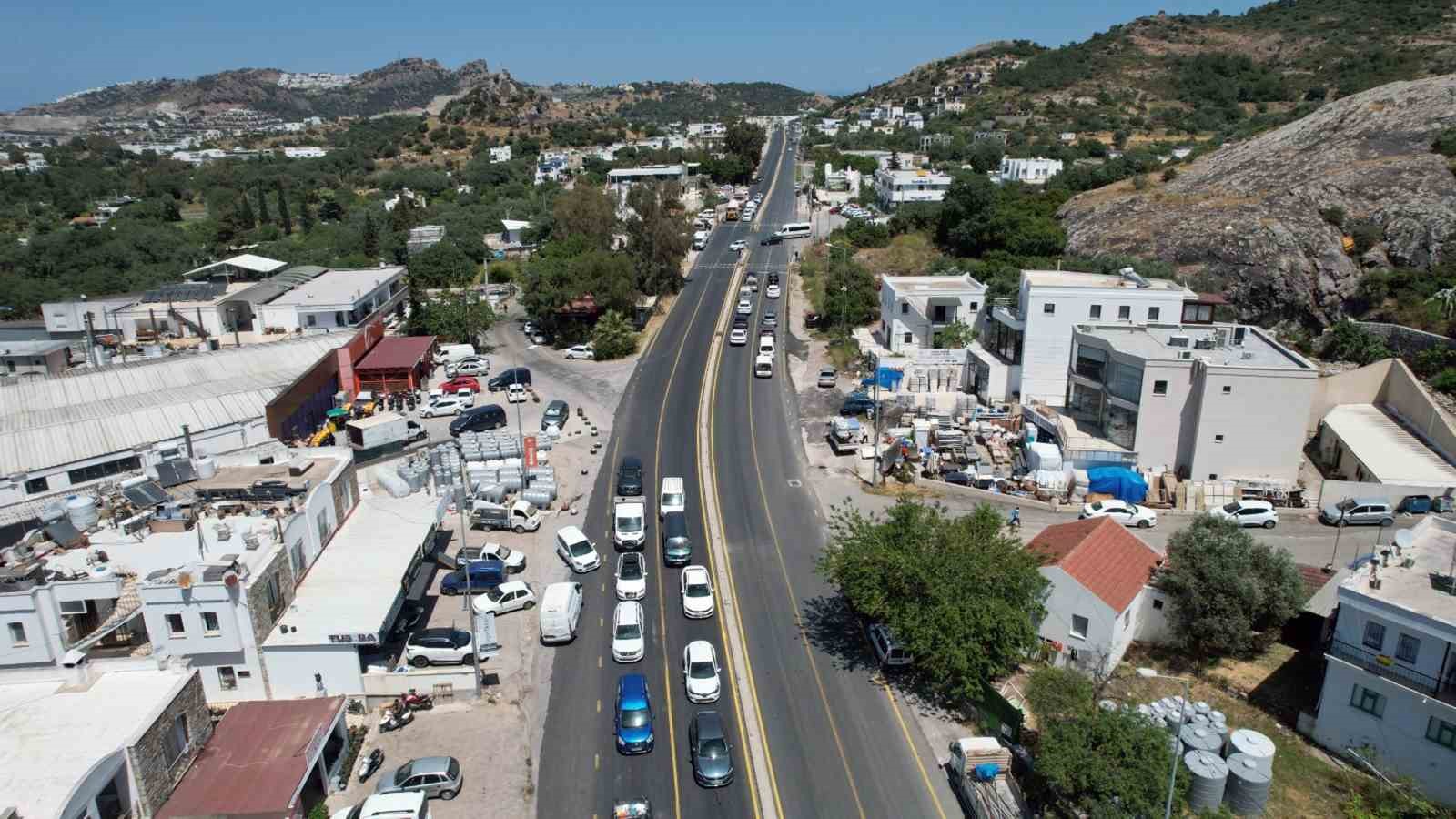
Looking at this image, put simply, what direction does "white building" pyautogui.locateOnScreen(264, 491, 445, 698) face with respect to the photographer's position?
facing to the right of the viewer

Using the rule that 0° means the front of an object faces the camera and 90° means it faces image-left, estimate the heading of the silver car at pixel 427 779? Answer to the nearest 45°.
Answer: approximately 90°

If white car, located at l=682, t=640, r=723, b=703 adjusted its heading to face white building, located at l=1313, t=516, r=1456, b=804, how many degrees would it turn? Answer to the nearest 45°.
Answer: approximately 90° to its left

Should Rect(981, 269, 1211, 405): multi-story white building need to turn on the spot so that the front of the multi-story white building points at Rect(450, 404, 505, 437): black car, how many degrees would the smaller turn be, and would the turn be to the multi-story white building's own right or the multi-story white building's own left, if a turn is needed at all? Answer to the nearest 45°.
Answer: approximately 45° to the multi-story white building's own left

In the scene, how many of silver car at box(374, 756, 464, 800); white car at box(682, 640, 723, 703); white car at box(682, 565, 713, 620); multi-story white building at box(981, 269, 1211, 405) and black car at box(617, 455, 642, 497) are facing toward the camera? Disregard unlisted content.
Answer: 3

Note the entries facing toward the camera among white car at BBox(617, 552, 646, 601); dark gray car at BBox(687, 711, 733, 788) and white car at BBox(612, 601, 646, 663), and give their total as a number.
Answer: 3

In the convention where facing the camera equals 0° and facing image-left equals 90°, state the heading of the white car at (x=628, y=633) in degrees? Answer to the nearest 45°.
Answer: approximately 0°

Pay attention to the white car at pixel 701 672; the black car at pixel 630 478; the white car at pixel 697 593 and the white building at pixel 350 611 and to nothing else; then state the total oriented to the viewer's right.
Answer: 1

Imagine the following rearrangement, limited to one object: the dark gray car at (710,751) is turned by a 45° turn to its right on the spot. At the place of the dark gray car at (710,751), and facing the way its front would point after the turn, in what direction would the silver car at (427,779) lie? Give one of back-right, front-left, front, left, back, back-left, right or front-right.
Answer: front-right

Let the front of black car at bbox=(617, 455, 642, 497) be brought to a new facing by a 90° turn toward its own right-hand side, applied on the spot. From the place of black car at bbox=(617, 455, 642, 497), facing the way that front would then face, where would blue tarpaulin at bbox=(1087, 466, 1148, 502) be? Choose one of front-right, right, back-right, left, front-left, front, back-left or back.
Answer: back

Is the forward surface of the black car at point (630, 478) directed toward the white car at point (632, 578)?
yes

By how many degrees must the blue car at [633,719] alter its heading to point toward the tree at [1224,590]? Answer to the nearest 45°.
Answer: approximately 90° to its left

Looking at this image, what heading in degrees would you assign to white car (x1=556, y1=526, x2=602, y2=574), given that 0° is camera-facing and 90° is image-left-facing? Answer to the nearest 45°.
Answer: approximately 315°

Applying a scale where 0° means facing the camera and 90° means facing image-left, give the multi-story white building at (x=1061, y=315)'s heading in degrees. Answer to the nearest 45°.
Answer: approximately 90°

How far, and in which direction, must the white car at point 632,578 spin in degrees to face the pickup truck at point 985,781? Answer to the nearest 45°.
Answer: approximately 45° to its left

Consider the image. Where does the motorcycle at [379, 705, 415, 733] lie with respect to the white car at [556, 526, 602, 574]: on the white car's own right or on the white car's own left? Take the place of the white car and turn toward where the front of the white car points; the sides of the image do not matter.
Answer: on the white car's own right

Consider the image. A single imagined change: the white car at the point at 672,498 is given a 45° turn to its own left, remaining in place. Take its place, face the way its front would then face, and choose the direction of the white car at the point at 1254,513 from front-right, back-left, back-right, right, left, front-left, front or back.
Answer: front-left

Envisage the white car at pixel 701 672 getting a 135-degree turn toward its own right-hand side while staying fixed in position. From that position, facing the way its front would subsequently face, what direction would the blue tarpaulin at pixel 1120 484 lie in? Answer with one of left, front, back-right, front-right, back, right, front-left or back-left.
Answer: right
